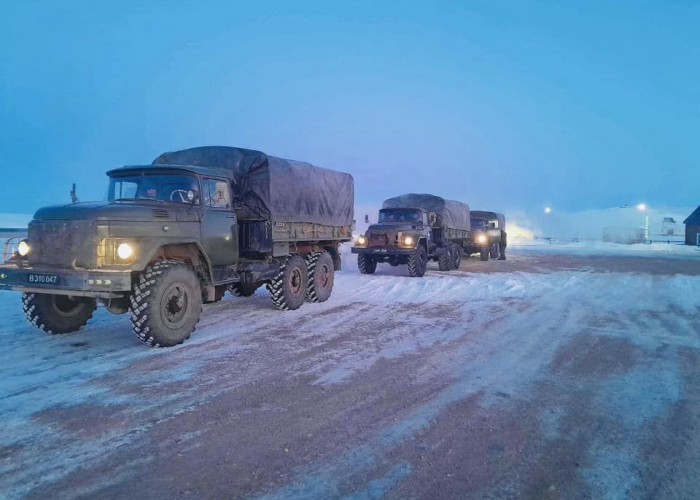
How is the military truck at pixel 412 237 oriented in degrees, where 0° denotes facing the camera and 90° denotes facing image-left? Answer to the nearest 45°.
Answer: approximately 45°

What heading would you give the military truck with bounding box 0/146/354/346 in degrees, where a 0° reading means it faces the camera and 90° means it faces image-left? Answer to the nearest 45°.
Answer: approximately 45°

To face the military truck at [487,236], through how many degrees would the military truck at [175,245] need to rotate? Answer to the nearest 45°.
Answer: approximately 180°

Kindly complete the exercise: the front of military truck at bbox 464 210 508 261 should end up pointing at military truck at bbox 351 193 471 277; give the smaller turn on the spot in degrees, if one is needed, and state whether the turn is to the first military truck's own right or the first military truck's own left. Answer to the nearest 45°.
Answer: approximately 45° to the first military truck's own left

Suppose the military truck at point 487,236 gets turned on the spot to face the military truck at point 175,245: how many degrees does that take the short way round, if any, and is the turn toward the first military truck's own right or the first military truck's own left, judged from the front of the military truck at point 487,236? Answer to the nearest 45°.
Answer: approximately 45° to the first military truck's own left

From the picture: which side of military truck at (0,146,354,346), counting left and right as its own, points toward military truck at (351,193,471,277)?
back
